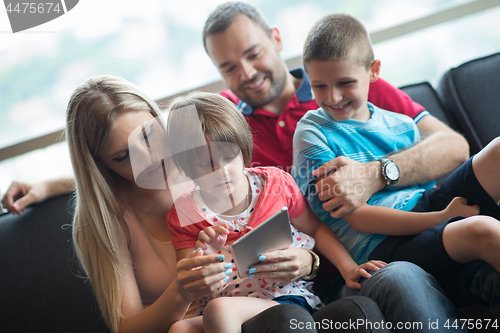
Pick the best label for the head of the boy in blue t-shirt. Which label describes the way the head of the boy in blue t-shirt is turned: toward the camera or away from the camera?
toward the camera

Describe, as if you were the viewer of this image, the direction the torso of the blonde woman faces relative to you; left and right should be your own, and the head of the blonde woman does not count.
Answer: facing the viewer and to the right of the viewer

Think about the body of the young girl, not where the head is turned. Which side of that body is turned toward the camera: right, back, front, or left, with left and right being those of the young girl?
front

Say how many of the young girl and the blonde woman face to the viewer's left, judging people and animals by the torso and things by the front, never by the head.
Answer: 0

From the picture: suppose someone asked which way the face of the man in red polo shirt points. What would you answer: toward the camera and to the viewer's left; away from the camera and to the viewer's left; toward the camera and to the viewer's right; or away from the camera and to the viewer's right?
toward the camera and to the viewer's left
